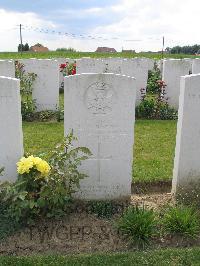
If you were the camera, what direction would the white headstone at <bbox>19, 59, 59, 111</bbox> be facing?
facing the viewer

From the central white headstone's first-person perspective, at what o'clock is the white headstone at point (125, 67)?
The white headstone is roughly at 6 o'clock from the central white headstone.

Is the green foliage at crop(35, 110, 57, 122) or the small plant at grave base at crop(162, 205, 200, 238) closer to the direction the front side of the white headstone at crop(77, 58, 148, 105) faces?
the small plant at grave base

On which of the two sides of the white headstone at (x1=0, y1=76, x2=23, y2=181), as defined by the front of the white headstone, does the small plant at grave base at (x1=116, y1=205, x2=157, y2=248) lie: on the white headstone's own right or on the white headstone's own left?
on the white headstone's own left

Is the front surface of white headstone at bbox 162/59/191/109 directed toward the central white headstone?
yes

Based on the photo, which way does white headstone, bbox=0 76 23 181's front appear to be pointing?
toward the camera

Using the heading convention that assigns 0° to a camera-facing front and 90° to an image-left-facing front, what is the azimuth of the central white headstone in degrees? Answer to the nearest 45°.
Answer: approximately 0°

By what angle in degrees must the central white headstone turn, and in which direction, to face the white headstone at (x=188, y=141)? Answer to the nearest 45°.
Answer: approximately 90° to its left

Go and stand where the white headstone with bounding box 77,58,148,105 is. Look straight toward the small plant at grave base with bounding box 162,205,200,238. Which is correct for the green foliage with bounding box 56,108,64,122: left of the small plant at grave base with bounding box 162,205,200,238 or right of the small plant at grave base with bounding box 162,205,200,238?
right

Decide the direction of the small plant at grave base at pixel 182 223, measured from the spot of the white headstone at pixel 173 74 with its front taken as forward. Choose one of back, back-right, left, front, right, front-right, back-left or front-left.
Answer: front

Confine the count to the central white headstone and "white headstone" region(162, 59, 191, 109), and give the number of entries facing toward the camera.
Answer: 2

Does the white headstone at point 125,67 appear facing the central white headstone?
yes

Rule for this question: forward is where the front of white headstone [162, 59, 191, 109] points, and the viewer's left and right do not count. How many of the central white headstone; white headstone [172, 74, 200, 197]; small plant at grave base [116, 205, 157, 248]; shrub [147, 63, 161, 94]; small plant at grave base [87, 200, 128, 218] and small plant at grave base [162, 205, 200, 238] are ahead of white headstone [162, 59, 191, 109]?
5

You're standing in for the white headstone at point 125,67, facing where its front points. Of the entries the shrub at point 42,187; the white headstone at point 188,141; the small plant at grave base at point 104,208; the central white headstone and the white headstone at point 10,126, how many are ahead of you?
5
